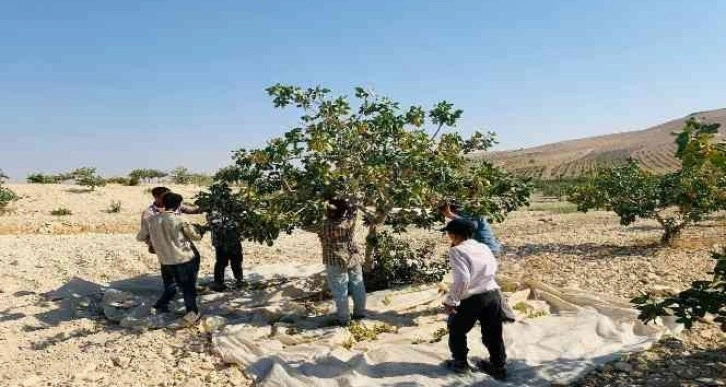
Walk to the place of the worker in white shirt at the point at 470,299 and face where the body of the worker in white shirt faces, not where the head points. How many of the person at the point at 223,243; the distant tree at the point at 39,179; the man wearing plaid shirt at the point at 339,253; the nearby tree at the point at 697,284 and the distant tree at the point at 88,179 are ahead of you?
4

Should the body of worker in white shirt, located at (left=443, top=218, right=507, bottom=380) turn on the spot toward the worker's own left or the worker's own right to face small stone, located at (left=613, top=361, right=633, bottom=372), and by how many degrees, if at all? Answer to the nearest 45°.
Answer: approximately 90° to the worker's own right

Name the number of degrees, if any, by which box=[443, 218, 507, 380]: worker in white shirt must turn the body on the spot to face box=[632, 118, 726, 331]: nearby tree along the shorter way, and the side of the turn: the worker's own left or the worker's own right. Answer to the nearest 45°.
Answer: approximately 135° to the worker's own right

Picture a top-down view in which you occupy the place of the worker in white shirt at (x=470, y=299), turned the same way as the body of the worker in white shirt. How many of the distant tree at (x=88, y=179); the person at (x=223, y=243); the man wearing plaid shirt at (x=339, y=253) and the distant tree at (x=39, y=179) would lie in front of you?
4

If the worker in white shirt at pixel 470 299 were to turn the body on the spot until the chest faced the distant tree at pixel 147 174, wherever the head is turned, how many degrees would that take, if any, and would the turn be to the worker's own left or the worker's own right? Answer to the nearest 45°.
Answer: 0° — they already face it

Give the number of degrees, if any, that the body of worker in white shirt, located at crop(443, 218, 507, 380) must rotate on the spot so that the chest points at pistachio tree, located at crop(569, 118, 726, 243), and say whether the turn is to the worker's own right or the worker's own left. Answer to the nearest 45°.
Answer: approximately 90° to the worker's own right

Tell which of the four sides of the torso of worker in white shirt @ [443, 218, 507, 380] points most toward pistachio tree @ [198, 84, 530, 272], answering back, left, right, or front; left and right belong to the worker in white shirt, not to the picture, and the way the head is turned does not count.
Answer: front

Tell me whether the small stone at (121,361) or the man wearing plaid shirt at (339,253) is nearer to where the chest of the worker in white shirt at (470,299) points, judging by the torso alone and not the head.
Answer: the man wearing plaid shirt

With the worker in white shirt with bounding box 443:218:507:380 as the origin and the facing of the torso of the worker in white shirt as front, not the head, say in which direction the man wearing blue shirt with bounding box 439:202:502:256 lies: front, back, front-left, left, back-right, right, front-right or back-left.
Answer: front-right

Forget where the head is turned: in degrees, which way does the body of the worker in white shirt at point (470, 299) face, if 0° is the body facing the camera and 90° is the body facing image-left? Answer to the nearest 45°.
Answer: approximately 135°

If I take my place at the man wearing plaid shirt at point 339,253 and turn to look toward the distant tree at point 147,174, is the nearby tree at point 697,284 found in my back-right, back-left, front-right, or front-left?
back-right

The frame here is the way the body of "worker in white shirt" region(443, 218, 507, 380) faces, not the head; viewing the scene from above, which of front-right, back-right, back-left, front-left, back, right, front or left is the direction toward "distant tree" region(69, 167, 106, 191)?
front

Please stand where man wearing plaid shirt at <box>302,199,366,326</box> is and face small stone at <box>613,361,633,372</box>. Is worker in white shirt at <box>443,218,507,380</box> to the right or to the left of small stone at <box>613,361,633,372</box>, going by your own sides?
right

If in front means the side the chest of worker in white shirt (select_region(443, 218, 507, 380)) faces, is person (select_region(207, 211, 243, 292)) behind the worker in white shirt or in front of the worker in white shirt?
in front

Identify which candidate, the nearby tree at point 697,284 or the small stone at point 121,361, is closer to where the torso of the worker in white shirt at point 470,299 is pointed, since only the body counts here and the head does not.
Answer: the small stone

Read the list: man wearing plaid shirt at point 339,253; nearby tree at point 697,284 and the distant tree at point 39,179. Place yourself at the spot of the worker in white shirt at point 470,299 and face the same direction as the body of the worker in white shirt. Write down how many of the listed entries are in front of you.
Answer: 2

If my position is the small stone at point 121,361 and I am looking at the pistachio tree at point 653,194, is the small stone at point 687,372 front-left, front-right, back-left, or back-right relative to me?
front-right
